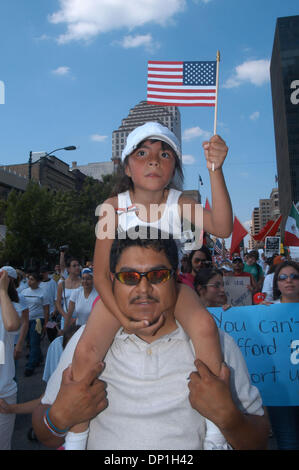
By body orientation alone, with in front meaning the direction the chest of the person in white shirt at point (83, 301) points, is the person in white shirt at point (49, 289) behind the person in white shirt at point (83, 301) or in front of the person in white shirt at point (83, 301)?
behind

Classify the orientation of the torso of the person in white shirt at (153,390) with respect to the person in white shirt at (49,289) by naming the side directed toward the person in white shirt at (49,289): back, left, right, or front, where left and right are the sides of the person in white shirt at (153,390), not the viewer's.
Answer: back

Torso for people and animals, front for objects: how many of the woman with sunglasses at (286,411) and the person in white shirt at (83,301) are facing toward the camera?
2

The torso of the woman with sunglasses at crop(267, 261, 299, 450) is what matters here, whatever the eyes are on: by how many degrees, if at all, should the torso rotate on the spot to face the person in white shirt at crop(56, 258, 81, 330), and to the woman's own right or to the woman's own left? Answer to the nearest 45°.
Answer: approximately 135° to the woman's own right

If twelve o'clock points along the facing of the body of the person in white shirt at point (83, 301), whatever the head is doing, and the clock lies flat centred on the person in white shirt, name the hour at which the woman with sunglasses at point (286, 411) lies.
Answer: The woman with sunglasses is roughly at 11 o'clock from the person in white shirt.

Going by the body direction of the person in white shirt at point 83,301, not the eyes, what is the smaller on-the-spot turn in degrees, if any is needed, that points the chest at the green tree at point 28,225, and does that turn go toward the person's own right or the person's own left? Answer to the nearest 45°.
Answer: approximately 180°

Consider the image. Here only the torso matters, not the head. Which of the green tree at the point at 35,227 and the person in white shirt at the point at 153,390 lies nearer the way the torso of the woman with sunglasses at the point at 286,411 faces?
the person in white shirt

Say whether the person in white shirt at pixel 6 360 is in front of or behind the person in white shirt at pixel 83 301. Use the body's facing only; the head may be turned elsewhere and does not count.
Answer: in front

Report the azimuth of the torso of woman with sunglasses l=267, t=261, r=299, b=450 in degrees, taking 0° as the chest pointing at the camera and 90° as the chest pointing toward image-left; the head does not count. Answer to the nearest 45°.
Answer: approximately 0°
